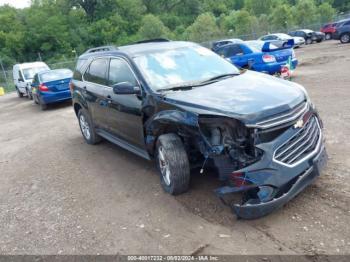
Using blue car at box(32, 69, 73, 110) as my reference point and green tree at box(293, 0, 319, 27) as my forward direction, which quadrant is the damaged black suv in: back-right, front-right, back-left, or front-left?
back-right

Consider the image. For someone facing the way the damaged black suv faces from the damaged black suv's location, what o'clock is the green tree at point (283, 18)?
The green tree is roughly at 8 o'clock from the damaged black suv.

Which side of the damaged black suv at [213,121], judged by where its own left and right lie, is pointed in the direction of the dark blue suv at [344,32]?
left

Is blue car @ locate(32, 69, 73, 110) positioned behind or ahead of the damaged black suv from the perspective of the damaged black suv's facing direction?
behind

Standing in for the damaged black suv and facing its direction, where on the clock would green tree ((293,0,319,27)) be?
The green tree is roughly at 8 o'clock from the damaged black suv.

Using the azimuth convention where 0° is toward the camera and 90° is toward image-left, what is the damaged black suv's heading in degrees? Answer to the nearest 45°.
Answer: approximately 315°

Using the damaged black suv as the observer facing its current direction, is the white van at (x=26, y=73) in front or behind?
behind

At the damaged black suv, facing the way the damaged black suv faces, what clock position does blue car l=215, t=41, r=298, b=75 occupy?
The blue car is roughly at 8 o'clock from the damaged black suv.
